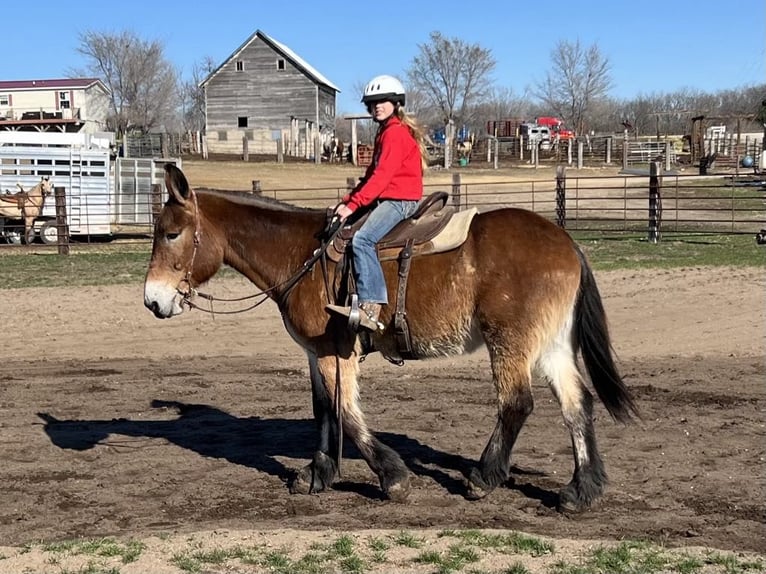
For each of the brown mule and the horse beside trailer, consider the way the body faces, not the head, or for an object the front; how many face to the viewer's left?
1

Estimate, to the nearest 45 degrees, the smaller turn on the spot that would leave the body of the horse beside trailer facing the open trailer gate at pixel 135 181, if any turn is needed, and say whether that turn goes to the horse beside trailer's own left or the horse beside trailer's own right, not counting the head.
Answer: approximately 45° to the horse beside trailer's own left

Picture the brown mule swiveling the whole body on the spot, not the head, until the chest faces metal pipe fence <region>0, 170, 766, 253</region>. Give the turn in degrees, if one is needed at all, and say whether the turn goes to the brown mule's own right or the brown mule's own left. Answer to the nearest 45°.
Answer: approximately 90° to the brown mule's own right

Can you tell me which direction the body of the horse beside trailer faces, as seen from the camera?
to the viewer's right

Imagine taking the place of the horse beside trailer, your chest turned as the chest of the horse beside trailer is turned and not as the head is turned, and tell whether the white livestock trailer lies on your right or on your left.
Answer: on your left

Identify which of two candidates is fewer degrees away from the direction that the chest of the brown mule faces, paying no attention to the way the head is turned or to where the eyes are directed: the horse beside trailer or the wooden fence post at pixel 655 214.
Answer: the horse beside trailer

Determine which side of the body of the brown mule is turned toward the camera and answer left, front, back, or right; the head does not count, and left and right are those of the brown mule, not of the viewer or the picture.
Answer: left

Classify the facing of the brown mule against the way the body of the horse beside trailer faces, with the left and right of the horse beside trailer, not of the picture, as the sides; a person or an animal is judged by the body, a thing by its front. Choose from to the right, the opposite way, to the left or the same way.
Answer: the opposite way
